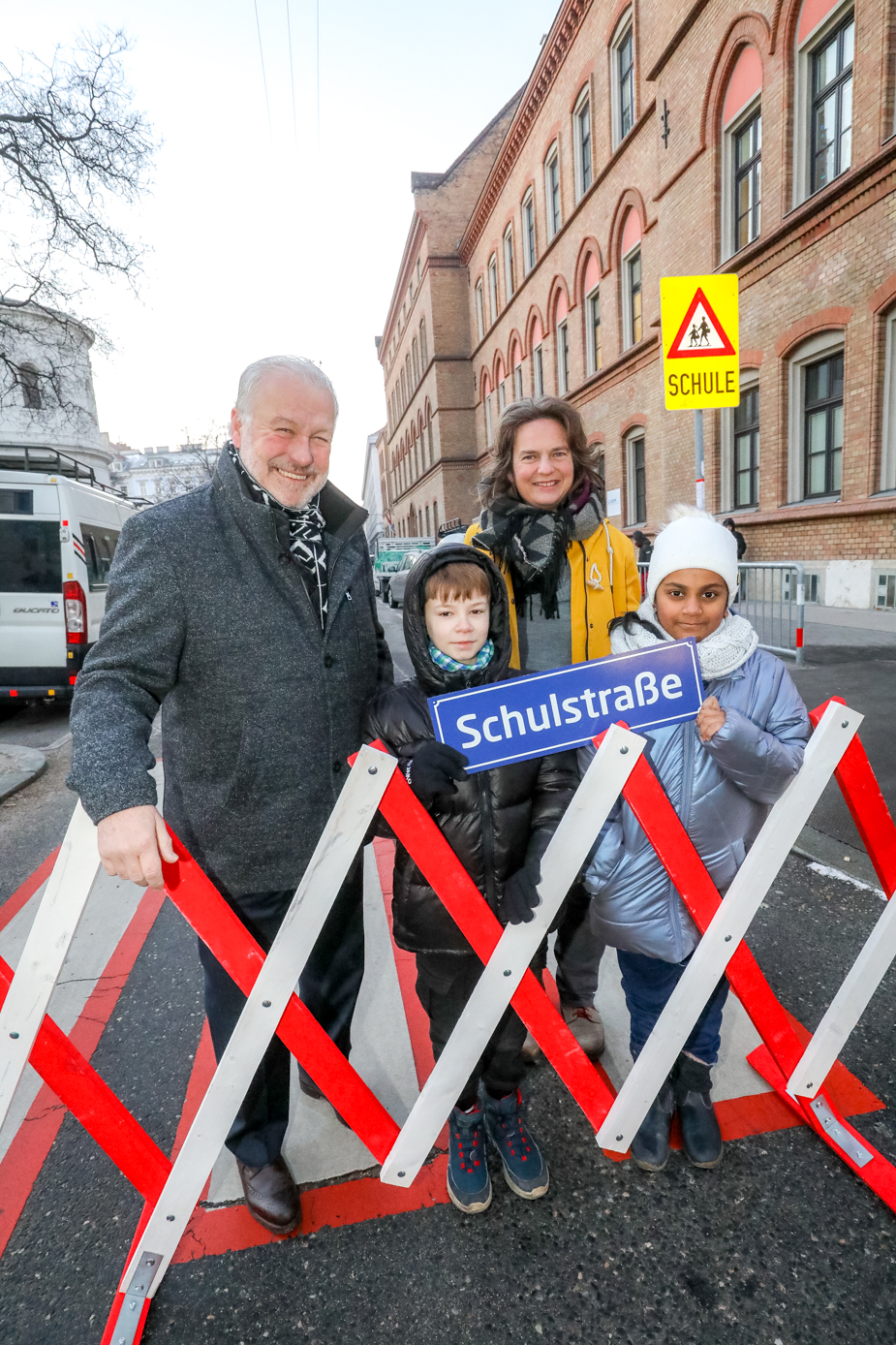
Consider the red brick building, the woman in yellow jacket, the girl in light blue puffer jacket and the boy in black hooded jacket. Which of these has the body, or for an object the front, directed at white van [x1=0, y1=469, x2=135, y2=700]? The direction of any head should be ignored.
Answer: the red brick building

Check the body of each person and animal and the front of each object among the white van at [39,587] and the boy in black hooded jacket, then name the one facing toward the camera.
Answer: the boy in black hooded jacket

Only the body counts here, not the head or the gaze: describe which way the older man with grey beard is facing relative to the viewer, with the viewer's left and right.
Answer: facing the viewer and to the right of the viewer

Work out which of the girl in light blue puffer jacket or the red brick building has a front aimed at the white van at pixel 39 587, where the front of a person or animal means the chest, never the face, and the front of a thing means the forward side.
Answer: the red brick building

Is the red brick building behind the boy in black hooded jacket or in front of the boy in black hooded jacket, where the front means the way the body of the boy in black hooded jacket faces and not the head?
behind

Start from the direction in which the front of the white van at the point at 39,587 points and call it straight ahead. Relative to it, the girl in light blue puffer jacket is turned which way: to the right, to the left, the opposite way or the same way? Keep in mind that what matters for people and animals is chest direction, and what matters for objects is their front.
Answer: the opposite way

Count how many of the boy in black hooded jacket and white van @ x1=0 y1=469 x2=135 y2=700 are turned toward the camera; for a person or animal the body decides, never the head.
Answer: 1

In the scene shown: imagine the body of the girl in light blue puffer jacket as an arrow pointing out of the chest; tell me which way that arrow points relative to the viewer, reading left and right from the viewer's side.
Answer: facing the viewer

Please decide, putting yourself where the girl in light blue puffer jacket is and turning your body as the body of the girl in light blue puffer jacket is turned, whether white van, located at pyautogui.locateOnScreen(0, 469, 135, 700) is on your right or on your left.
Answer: on your right

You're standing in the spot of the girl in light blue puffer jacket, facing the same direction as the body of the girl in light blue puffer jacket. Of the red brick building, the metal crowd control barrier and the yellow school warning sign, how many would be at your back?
3

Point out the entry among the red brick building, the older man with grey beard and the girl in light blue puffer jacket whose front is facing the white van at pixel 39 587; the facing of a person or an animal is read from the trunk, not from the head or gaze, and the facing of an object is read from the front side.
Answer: the red brick building

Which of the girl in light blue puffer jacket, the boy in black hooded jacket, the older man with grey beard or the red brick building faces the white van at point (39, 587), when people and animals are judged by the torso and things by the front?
the red brick building

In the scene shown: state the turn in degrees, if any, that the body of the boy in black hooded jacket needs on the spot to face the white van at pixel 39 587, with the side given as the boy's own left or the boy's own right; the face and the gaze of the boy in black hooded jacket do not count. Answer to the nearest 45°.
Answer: approximately 135° to the boy's own right

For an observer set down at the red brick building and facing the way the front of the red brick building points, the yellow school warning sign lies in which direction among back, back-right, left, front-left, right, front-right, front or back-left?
front-left

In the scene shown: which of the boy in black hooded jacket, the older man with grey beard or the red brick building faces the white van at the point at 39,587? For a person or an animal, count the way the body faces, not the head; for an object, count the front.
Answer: the red brick building

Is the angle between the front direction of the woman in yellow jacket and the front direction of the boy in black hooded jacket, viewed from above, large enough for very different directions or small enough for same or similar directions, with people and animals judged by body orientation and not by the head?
same or similar directions
